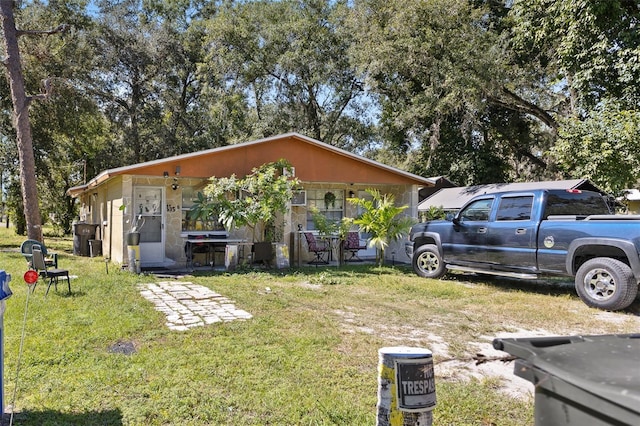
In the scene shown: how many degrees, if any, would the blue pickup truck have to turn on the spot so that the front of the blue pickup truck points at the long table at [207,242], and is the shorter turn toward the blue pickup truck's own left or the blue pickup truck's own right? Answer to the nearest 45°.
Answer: approximately 45° to the blue pickup truck's own left

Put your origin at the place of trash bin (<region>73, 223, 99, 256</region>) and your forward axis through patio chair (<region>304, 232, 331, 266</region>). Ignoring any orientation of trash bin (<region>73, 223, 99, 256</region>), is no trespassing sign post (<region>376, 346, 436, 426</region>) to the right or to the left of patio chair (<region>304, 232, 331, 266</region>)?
right

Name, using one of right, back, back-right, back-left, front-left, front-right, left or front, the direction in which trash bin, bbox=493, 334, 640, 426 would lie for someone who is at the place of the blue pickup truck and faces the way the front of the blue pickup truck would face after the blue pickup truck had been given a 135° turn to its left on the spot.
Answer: front

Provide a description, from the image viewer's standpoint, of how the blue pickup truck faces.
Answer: facing away from the viewer and to the left of the viewer

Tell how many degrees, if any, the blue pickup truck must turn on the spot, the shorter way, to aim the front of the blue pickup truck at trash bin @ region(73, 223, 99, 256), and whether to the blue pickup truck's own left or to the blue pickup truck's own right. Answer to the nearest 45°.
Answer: approximately 45° to the blue pickup truck's own left

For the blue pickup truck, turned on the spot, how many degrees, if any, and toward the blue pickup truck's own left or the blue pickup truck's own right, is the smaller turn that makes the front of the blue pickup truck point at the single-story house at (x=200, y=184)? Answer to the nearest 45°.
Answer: approximately 45° to the blue pickup truck's own left

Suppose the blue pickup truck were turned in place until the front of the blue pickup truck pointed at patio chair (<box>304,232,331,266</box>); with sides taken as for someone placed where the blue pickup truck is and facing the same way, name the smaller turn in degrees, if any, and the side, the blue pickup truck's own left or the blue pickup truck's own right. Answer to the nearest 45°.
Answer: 0° — it already faces it

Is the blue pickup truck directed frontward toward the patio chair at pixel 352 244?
yes

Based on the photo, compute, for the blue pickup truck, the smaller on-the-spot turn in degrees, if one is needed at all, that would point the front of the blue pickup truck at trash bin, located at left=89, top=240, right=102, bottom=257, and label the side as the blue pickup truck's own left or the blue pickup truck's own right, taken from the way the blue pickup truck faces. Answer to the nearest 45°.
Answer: approximately 45° to the blue pickup truck's own left
